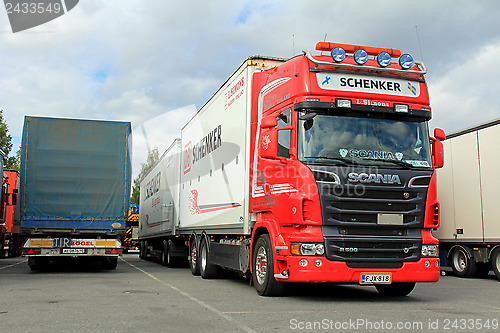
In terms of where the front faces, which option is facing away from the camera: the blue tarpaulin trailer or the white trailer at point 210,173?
the blue tarpaulin trailer

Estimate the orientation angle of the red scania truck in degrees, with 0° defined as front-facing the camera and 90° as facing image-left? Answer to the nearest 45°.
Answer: approximately 315°

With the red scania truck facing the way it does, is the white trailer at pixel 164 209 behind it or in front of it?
behind

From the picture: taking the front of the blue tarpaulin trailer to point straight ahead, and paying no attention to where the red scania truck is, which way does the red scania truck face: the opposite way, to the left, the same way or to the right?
the opposite way

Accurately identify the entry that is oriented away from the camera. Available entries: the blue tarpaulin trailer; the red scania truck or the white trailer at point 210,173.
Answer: the blue tarpaulin trailer

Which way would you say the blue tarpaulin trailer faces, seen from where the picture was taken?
facing away from the viewer

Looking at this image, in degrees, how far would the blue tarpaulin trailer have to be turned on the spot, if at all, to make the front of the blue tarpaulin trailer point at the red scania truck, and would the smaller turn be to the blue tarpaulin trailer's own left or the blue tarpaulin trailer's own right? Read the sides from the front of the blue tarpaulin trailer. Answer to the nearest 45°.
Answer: approximately 135° to the blue tarpaulin trailer's own right

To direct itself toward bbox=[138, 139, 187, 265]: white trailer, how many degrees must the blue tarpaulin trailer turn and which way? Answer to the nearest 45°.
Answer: approximately 45° to its right

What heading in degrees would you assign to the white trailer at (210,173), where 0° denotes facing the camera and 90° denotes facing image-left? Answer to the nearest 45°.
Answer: approximately 315°

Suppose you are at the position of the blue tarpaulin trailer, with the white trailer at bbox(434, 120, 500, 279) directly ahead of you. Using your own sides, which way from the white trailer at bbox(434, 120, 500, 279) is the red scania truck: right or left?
right

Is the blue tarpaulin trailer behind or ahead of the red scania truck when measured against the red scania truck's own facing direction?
behind

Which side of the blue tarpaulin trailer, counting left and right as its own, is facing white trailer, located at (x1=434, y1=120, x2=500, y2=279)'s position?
right

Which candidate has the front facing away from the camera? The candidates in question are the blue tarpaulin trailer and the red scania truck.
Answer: the blue tarpaulin trailer
